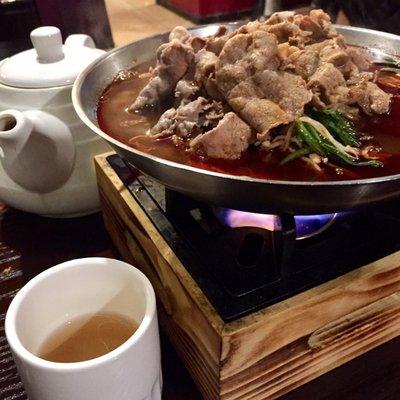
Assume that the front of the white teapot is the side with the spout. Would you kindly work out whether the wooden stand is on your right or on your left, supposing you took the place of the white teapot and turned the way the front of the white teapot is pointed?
on your left

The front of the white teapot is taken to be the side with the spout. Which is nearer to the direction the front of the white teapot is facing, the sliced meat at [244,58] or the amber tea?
the amber tea

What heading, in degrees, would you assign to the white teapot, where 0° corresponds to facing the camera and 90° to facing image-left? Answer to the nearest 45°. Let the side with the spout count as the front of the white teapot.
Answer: approximately 45°
